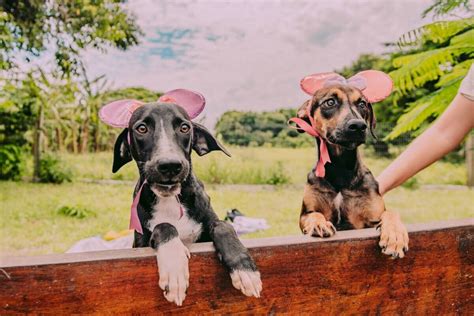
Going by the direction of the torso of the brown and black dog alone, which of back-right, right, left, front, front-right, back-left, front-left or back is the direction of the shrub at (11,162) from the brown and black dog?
back-right

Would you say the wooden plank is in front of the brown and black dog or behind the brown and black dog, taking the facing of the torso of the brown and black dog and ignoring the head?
in front

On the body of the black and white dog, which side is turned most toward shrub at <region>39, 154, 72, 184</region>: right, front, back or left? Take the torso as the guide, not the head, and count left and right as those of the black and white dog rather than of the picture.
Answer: back

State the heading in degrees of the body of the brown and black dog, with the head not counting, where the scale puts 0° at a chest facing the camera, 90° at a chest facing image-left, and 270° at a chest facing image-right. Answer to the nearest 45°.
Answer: approximately 0°

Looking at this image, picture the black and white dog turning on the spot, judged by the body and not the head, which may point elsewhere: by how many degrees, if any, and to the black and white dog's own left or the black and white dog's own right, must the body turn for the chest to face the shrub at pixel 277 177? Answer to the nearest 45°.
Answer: approximately 180°
